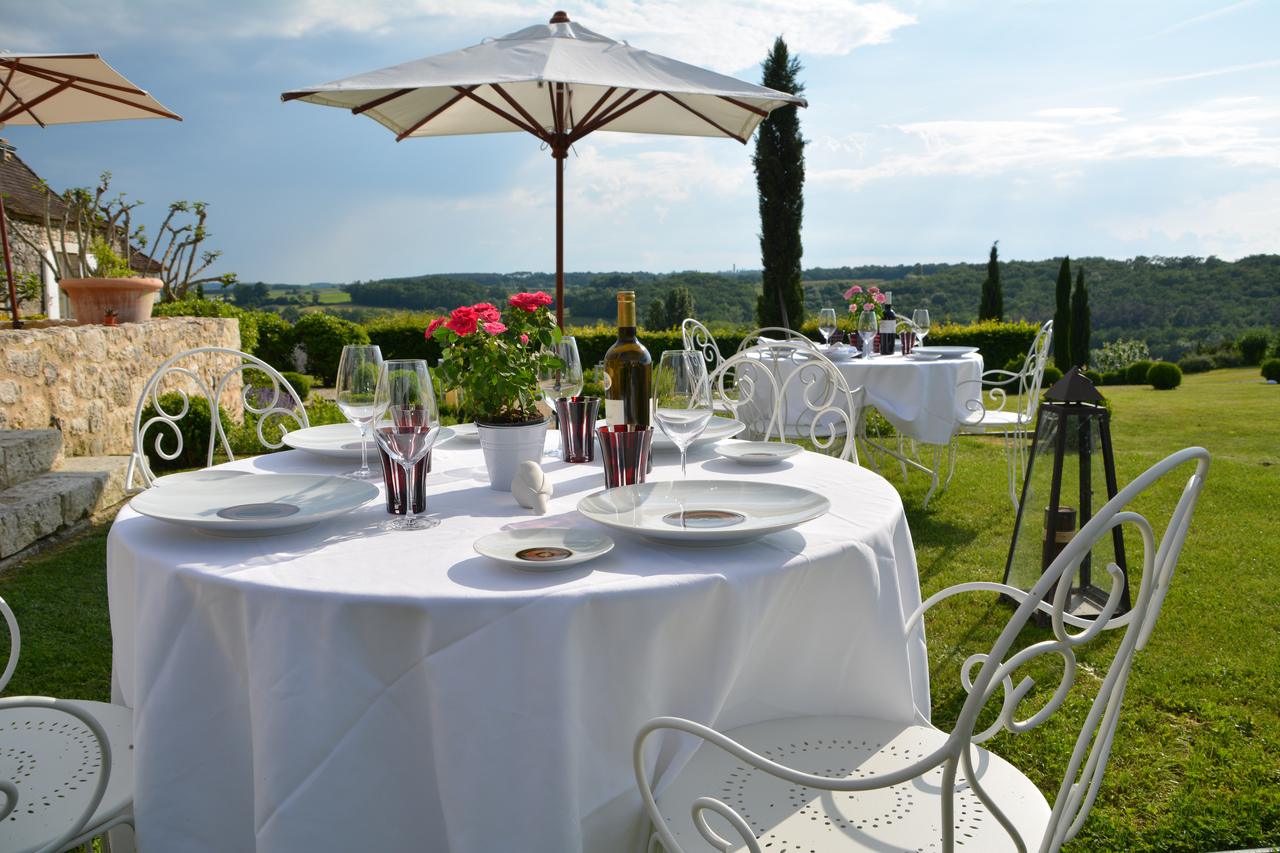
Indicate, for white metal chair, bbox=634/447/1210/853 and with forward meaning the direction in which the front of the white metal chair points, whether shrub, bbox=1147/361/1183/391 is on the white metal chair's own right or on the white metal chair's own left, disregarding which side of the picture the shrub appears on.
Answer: on the white metal chair's own right

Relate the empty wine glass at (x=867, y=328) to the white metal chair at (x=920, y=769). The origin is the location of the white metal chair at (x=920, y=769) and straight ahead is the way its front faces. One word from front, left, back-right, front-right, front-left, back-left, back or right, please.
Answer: front-right

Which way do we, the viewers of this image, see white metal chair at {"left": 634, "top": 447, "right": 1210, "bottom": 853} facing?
facing away from the viewer and to the left of the viewer

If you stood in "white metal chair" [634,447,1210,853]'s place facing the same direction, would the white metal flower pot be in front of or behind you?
in front

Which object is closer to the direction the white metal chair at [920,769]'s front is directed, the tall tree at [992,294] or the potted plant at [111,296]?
the potted plant

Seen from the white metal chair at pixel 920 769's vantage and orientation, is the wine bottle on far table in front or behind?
in front

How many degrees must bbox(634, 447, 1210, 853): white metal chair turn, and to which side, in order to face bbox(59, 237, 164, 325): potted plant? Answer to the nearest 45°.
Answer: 0° — it already faces it

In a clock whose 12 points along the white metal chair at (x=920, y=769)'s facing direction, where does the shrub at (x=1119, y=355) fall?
The shrub is roughly at 2 o'clock from the white metal chair.

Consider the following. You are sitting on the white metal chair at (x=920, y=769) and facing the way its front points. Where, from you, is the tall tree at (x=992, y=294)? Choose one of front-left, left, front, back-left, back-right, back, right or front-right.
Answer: front-right

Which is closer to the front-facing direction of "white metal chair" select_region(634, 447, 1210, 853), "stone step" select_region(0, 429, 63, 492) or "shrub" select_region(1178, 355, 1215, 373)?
the stone step

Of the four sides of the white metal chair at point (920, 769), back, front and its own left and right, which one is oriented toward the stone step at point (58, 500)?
front

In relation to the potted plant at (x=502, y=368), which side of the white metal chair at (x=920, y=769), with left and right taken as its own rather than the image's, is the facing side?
front

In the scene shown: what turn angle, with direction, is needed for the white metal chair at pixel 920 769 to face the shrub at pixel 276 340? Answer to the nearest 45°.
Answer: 0° — it already faces it
